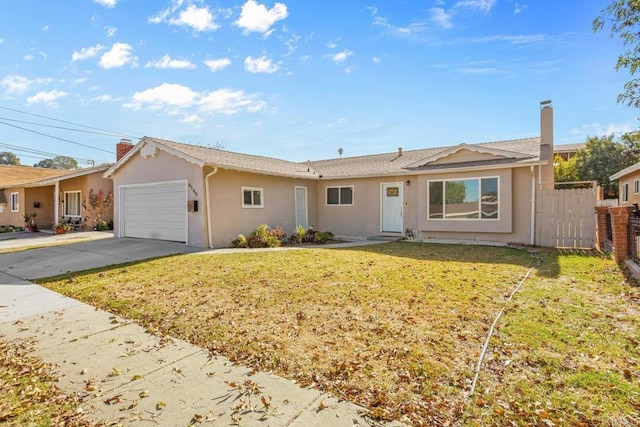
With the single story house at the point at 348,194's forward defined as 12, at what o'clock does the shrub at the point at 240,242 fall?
The shrub is roughly at 1 o'clock from the single story house.

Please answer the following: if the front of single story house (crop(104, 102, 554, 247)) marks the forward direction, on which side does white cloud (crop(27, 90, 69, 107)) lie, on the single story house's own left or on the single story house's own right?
on the single story house's own right

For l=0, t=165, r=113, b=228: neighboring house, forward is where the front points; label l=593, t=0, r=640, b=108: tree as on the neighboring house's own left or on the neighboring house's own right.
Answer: on the neighboring house's own left

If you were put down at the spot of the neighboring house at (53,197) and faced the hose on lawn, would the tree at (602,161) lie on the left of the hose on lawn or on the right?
left

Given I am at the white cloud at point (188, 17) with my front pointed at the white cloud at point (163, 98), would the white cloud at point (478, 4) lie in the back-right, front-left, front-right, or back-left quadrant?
back-right

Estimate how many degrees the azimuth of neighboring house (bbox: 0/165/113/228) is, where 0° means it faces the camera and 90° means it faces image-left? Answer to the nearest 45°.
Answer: approximately 45°

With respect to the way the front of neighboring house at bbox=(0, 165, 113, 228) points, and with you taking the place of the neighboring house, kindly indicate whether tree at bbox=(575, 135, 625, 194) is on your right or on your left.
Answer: on your left

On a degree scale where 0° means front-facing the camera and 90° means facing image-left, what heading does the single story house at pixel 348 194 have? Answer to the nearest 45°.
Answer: approximately 45°

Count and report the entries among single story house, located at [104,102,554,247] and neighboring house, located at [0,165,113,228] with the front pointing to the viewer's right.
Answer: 0
